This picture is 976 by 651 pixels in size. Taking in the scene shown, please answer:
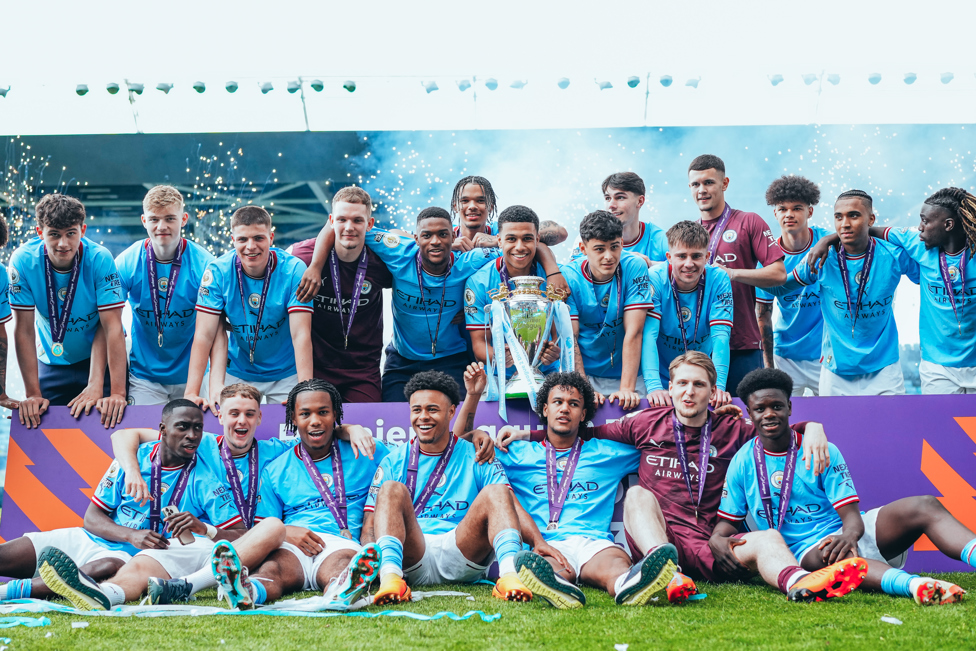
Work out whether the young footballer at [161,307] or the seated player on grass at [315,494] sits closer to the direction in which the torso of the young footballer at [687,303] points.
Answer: the seated player on grass

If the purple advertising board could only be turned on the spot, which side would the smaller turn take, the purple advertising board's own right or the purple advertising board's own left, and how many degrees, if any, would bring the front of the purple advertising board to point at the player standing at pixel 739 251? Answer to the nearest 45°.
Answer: approximately 180°

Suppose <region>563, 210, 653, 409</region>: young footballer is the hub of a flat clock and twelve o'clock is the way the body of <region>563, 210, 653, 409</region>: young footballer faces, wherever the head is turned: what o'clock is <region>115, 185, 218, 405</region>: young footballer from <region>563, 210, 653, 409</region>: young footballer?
<region>115, 185, 218, 405</region>: young footballer is roughly at 3 o'clock from <region>563, 210, 653, 409</region>: young footballer.

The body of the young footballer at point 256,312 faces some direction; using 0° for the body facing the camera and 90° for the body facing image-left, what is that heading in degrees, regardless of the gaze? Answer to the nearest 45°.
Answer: approximately 0°

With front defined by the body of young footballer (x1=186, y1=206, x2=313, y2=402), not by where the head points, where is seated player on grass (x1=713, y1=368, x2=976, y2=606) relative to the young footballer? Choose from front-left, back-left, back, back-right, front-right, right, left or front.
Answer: front-left
